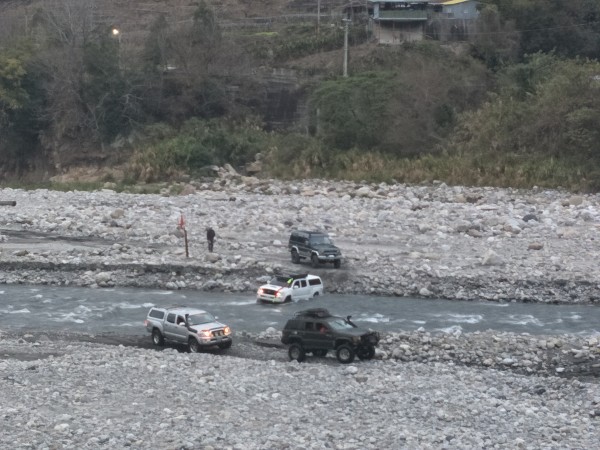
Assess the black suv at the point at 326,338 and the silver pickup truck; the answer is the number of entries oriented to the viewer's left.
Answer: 0

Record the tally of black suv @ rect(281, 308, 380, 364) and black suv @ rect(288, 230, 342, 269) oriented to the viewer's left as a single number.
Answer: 0

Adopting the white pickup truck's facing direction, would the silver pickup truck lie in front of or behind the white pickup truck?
in front

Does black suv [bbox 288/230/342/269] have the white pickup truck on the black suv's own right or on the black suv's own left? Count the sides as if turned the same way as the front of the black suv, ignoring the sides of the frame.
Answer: on the black suv's own right

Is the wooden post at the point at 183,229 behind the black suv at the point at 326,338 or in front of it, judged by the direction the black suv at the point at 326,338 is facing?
behind

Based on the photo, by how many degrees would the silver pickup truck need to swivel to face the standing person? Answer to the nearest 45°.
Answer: approximately 135° to its left

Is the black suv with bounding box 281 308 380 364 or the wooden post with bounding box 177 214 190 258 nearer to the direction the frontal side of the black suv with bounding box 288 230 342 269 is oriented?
the black suv

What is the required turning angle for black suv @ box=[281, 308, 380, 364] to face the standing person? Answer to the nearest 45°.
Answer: approximately 135° to its left

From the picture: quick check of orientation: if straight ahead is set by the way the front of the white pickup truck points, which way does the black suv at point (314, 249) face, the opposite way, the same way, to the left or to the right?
to the left

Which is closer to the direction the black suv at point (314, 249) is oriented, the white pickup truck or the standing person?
the white pickup truck

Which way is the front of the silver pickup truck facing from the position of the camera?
facing the viewer and to the right of the viewer
